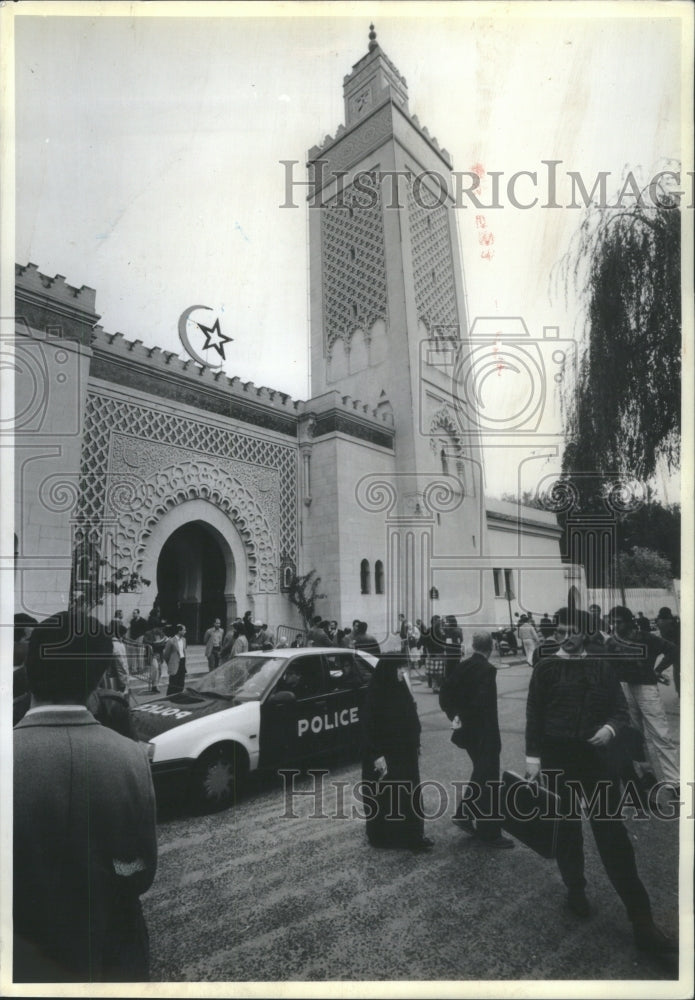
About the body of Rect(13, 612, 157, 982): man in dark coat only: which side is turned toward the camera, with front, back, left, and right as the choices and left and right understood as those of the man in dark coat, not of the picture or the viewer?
back

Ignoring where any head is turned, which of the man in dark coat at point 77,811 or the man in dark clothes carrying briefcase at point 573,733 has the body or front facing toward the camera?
the man in dark clothes carrying briefcase at point 573,733

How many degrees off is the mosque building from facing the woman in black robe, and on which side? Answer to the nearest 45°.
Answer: approximately 45° to its right

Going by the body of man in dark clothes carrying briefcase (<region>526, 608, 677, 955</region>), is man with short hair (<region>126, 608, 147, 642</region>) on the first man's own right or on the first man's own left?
on the first man's own right

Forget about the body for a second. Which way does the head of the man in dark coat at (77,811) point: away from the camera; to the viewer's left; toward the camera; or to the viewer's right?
away from the camera

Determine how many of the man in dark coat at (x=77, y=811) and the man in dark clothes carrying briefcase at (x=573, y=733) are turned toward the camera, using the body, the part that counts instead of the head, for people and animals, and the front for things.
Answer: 1

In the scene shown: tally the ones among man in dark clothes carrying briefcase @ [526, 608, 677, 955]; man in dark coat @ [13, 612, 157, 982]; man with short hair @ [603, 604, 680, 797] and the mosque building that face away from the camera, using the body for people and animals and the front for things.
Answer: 1

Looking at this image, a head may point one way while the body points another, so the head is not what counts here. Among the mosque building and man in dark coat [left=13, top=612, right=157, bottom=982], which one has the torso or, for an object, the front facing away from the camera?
the man in dark coat

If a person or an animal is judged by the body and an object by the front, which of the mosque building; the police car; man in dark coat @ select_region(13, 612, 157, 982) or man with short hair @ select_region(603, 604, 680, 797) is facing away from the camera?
the man in dark coat

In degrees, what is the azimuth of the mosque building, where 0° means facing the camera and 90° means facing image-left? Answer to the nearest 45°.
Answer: approximately 315°

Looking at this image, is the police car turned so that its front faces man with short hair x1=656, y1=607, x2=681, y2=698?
no

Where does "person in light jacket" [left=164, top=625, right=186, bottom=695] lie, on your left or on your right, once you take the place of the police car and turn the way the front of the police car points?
on your right

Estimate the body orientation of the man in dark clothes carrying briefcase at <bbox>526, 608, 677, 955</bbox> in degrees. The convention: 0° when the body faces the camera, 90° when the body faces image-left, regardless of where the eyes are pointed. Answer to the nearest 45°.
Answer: approximately 0°

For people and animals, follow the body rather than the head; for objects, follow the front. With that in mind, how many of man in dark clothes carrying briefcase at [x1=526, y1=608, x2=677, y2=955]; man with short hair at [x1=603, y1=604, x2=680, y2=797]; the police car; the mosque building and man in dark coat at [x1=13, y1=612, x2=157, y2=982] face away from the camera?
1

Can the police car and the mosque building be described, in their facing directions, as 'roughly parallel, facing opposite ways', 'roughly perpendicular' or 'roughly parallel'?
roughly perpendicular

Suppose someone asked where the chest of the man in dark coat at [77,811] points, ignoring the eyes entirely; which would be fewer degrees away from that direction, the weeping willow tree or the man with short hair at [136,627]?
the man with short hair
